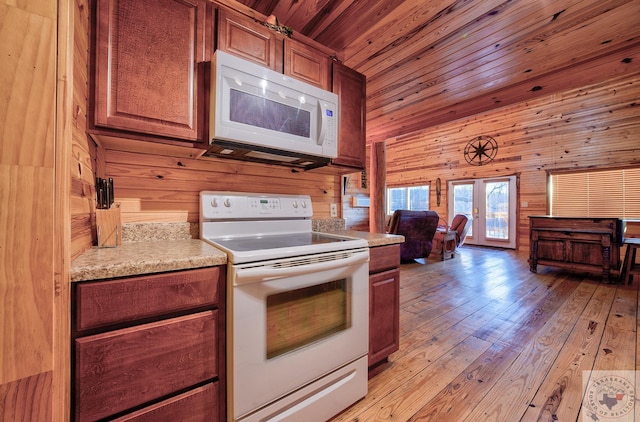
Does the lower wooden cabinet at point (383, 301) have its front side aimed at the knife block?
no

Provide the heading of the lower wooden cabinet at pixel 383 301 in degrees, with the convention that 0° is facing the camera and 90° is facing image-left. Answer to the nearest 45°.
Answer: approximately 315°

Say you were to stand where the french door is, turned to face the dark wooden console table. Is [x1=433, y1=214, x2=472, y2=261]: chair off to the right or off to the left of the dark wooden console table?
right

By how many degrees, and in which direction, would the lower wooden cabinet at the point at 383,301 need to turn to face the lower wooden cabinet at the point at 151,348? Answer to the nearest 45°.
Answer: approximately 90° to its right

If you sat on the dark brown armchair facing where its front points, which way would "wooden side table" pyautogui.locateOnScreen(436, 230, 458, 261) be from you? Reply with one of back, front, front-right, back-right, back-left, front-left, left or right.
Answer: right

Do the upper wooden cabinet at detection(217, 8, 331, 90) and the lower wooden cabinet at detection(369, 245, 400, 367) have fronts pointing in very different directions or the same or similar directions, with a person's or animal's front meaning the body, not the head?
same or similar directions

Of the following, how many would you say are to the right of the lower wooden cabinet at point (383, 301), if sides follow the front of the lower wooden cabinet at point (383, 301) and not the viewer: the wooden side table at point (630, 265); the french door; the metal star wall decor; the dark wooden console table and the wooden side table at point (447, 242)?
0

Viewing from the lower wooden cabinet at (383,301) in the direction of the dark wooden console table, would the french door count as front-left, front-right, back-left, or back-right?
front-left

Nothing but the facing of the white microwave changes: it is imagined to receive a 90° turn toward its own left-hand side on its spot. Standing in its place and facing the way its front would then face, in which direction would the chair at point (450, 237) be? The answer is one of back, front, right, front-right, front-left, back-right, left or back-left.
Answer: front

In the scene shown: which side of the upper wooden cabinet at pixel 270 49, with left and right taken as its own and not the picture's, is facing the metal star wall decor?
left

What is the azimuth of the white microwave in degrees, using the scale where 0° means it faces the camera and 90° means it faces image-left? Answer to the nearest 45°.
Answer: approximately 315°

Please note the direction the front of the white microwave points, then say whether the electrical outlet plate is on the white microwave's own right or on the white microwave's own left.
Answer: on the white microwave's own left

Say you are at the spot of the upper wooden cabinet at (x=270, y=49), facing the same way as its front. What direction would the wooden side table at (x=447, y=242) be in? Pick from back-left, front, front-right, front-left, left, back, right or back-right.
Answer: left

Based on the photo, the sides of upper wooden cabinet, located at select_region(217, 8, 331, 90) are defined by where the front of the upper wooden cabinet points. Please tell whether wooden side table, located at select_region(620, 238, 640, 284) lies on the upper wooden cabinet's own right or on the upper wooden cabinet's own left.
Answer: on the upper wooden cabinet's own left

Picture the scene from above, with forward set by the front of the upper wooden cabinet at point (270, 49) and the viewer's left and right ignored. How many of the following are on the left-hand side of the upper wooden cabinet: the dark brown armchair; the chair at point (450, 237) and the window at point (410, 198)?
3
